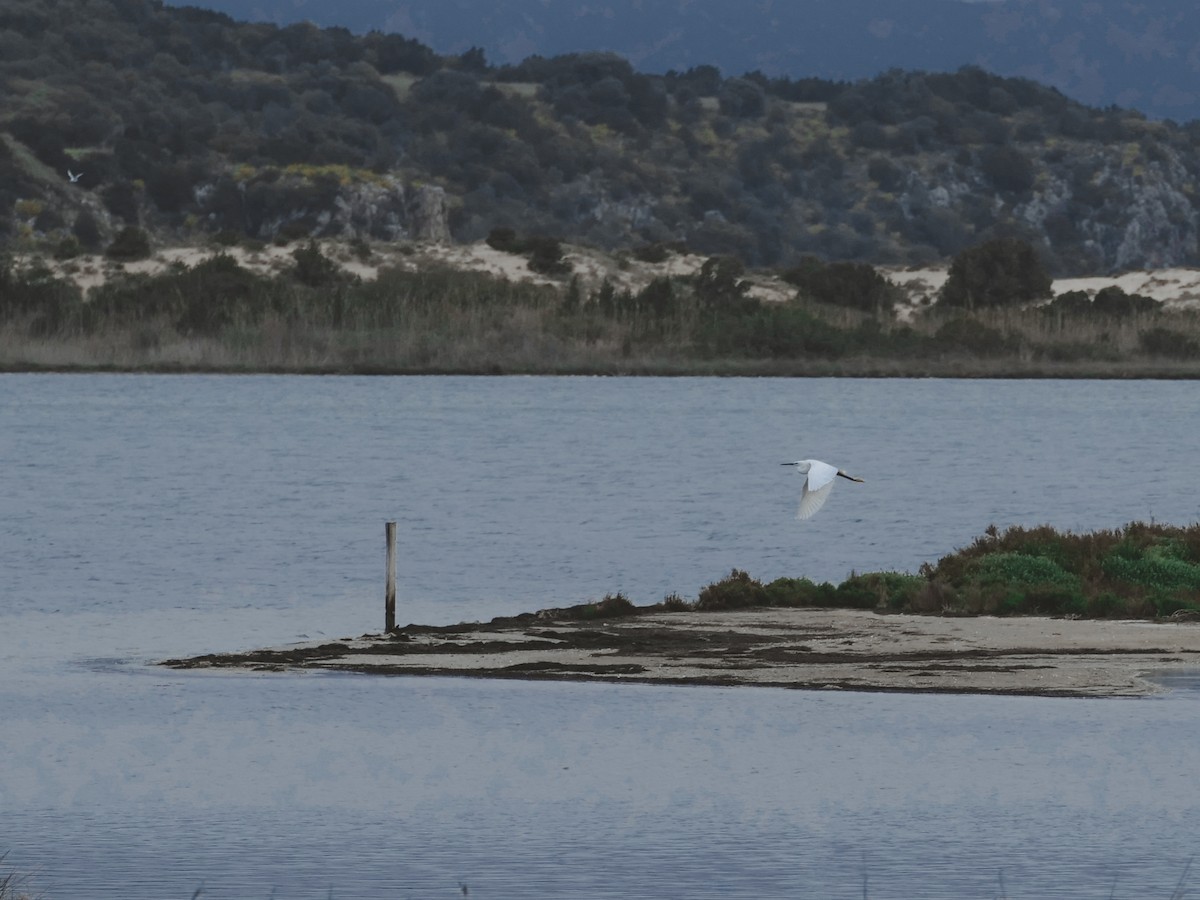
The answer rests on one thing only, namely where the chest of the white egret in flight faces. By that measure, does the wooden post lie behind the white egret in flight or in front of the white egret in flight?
in front

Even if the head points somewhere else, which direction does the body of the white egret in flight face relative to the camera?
to the viewer's left
